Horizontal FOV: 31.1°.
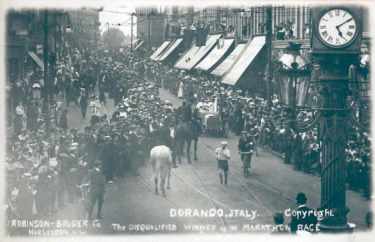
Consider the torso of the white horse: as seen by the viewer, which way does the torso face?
away from the camera

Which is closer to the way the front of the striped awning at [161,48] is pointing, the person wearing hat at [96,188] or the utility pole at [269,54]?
the person wearing hat

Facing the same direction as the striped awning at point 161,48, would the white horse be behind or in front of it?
in front

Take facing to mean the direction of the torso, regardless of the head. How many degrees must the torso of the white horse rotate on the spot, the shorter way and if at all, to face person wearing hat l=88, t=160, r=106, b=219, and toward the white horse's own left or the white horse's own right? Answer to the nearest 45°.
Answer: approximately 135° to the white horse's own left

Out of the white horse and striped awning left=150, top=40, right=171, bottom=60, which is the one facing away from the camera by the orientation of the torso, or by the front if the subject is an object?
the white horse

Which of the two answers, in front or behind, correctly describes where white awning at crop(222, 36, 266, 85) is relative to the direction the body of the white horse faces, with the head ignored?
in front

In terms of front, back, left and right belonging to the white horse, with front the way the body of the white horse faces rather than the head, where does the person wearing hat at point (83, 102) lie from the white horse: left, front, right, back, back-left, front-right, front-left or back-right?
front-left
